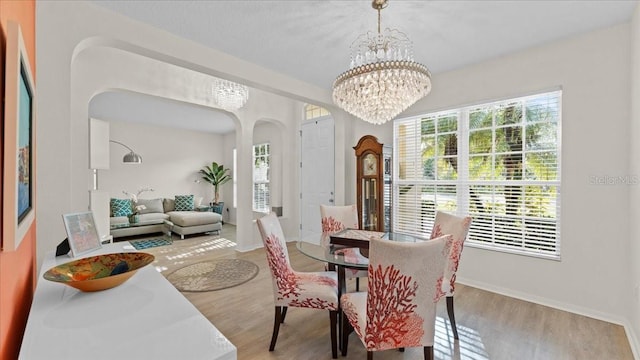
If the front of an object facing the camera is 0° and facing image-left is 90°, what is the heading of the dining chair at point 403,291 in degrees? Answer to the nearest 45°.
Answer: approximately 135°

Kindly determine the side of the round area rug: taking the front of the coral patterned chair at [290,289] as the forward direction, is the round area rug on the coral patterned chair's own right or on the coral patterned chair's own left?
on the coral patterned chair's own left

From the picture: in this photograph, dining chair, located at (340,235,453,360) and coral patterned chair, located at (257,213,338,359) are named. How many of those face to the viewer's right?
1

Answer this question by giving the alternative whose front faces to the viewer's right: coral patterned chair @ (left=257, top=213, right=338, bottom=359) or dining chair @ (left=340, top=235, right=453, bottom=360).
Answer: the coral patterned chair

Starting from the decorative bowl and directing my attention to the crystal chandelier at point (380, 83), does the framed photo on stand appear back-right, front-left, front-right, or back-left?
back-left

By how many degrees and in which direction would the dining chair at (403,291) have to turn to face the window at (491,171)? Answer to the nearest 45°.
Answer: approximately 90° to its right

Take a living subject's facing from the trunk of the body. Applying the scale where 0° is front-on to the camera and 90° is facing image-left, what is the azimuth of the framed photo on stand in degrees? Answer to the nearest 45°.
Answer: approximately 315°

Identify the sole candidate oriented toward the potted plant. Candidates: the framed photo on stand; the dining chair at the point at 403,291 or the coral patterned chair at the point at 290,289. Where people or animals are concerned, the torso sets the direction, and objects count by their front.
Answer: the dining chair

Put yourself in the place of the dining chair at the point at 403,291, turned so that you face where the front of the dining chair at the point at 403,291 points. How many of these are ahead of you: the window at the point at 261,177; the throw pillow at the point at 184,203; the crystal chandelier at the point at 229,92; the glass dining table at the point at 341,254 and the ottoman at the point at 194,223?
5

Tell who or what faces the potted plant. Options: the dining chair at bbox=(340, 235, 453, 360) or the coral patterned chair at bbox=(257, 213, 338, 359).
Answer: the dining chair

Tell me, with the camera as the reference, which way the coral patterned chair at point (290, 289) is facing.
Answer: facing to the right of the viewer

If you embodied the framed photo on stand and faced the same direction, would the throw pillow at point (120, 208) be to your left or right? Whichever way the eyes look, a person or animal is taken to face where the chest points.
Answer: on your left

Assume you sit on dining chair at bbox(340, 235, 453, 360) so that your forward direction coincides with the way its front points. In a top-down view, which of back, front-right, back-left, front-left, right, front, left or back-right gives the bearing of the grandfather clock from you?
front-right

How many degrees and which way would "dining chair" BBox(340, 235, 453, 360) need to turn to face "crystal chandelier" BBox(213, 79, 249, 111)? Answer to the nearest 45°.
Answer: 0° — it already faces it

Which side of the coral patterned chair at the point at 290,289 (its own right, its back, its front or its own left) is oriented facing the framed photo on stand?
back

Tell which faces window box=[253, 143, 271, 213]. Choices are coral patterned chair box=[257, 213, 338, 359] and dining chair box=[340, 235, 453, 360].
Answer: the dining chair

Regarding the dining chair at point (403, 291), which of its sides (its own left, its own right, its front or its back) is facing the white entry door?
front
